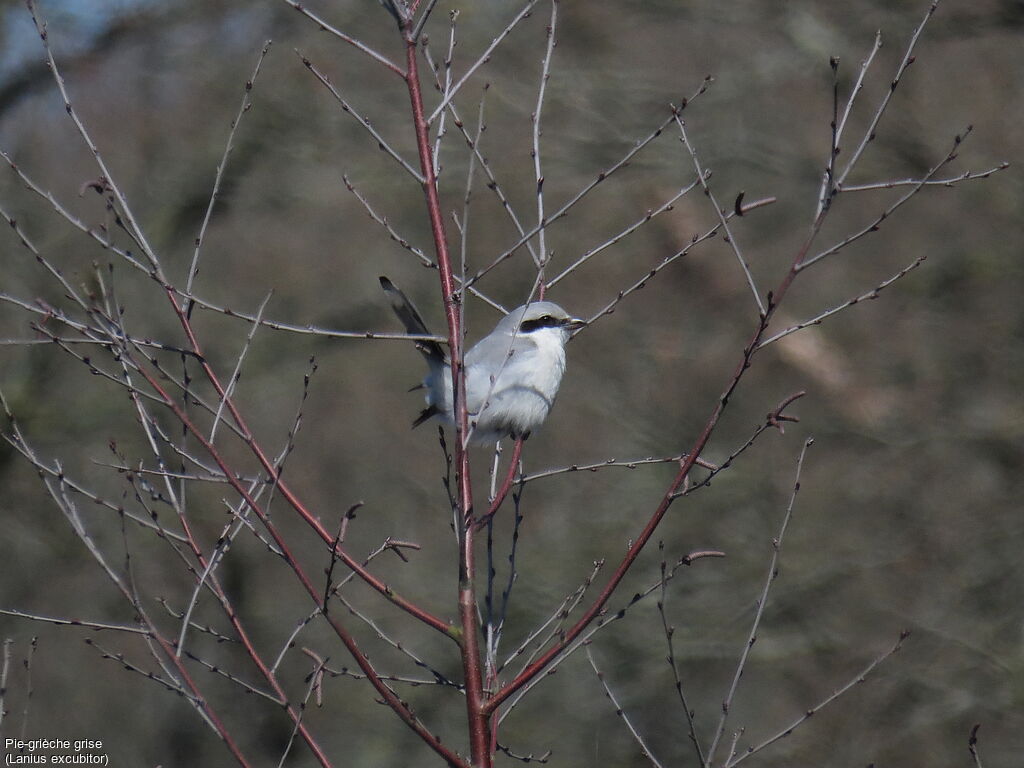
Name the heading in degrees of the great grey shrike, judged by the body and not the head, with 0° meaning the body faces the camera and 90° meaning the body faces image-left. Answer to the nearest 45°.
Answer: approximately 270°
